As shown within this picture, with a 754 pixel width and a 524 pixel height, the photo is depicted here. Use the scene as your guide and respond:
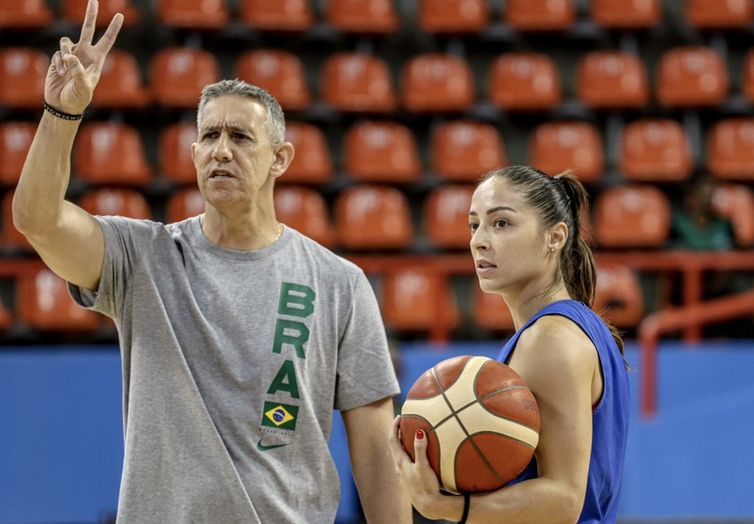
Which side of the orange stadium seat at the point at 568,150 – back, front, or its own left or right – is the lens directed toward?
front

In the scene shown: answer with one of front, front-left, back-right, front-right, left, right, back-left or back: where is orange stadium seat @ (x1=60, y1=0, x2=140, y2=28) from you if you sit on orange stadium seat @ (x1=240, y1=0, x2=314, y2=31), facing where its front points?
right

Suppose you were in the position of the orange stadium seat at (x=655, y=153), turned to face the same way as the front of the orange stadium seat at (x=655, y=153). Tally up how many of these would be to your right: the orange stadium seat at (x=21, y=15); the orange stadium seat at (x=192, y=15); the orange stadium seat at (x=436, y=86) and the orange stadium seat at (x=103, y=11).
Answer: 4

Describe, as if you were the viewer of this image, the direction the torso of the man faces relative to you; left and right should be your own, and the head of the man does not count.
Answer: facing the viewer

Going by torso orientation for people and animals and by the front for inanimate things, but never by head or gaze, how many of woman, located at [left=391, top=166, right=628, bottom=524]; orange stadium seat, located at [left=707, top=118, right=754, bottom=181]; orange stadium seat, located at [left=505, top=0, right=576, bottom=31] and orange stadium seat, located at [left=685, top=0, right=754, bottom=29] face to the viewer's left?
1

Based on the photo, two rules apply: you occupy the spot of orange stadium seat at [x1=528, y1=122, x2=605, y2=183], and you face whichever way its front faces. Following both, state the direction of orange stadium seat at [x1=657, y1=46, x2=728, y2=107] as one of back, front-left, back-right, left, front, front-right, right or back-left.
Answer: back-left

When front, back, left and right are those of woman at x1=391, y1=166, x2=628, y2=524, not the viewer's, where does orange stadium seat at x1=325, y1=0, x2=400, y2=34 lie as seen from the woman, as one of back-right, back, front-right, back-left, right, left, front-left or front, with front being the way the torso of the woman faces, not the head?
right

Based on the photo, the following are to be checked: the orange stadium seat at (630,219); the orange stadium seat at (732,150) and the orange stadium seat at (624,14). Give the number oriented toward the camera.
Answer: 3

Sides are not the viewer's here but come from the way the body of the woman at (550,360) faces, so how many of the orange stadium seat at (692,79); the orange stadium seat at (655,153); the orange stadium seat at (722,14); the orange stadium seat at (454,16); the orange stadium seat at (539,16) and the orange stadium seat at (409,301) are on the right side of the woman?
6

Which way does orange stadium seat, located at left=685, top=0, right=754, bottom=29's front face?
toward the camera

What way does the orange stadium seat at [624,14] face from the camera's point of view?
toward the camera

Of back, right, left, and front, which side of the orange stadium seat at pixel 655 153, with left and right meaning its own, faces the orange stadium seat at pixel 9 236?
right
